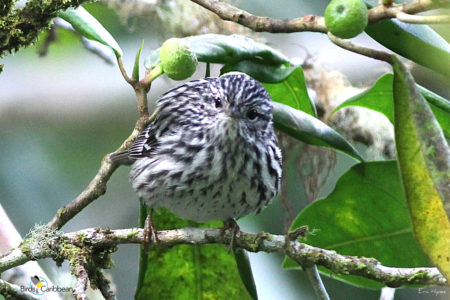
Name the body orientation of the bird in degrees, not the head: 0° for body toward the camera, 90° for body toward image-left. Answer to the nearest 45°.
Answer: approximately 315°

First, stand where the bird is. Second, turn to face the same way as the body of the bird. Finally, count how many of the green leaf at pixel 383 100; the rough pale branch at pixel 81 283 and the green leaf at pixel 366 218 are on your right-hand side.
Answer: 1

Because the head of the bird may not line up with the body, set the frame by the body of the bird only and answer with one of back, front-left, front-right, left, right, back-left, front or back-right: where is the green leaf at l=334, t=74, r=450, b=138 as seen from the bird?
front-left

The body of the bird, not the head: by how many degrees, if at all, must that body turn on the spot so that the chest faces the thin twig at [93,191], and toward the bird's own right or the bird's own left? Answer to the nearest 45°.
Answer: approximately 90° to the bird's own right

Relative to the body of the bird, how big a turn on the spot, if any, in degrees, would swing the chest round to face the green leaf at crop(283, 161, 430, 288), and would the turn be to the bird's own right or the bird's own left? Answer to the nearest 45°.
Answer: approximately 45° to the bird's own left

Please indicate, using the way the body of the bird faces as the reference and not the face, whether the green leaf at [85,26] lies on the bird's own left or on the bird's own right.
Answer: on the bird's own right
